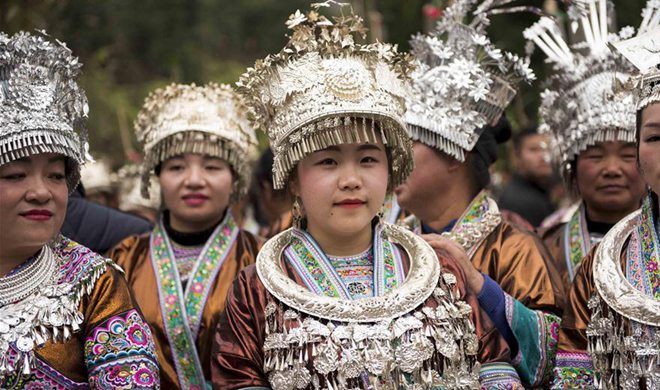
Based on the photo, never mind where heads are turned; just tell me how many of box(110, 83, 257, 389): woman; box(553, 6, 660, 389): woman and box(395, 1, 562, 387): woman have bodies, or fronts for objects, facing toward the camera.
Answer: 2

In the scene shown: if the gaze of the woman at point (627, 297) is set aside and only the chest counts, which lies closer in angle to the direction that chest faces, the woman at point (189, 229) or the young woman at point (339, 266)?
the young woman

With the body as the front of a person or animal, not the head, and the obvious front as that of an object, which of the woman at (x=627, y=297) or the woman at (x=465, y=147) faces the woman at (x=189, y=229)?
the woman at (x=465, y=147)

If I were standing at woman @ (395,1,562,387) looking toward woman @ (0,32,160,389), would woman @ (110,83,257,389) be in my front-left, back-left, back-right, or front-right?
front-right

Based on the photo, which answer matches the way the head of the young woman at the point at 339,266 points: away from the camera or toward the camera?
toward the camera

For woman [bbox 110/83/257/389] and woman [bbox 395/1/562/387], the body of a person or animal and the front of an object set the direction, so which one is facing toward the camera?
woman [bbox 110/83/257/389]

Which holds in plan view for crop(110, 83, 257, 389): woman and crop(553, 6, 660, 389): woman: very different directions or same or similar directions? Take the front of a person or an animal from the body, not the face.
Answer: same or similar directions

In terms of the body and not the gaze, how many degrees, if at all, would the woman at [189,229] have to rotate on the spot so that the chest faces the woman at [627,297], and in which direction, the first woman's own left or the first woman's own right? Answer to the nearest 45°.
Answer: approximately 45° to the first woman's own left

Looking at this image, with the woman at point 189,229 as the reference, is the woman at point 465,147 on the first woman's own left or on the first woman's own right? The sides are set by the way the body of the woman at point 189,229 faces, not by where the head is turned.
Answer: on the first woman's own left

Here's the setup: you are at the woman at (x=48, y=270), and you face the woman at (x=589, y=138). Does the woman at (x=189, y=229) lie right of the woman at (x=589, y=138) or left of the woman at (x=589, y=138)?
left

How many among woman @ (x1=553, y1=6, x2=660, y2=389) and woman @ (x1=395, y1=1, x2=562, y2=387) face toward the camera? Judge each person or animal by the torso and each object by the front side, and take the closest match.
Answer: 1

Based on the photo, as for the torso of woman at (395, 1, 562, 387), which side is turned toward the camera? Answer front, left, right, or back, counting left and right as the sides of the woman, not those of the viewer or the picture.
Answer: left

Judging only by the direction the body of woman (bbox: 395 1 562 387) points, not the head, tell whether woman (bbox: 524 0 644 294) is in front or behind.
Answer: behind

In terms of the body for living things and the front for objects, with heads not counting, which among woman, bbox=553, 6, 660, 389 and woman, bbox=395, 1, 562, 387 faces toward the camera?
woman, bbox=553, 6, 660, 389

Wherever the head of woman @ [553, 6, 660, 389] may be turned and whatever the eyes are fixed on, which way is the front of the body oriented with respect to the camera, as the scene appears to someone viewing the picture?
toward the camera

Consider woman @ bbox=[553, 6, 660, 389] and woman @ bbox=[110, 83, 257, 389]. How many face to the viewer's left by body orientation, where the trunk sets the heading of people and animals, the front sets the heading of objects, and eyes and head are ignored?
0
